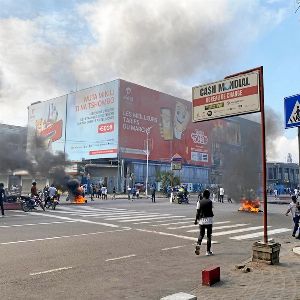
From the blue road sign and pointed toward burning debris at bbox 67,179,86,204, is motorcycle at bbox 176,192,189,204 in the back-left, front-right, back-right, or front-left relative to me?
front-right

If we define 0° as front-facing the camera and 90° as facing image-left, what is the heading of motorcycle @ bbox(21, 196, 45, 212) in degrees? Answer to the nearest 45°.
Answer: approximately 270°

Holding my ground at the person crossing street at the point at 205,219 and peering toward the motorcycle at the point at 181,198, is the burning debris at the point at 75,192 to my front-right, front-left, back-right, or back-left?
front-left

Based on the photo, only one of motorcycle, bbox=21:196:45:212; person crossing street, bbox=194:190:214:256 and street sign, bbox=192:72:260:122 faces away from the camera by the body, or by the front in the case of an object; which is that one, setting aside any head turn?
the person crossing street

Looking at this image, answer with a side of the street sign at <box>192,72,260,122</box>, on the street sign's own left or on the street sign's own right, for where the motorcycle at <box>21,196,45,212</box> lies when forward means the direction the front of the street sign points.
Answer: on the street sign's own right

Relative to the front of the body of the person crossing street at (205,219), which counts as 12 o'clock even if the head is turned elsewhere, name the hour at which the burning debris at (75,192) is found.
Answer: The burning debris is roughly at 11 o'clock from the person crossing street.

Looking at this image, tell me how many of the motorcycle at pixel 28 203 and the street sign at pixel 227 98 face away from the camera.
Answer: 0

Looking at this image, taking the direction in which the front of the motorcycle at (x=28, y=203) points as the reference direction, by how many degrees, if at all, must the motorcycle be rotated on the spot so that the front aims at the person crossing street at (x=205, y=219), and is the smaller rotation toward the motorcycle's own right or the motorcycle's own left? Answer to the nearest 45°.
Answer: approximately 90° to the motorcycle's own right

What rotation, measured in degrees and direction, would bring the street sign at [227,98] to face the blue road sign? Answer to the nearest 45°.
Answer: approximately 90° to its left

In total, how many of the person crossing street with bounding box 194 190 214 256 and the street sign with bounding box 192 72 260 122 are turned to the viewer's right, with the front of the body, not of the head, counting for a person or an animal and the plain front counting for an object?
0

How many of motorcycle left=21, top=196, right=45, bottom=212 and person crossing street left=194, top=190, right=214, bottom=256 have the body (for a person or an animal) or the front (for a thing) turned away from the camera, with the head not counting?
1

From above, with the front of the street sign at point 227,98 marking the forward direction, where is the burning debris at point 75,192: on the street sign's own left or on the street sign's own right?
on the street sign's own right
